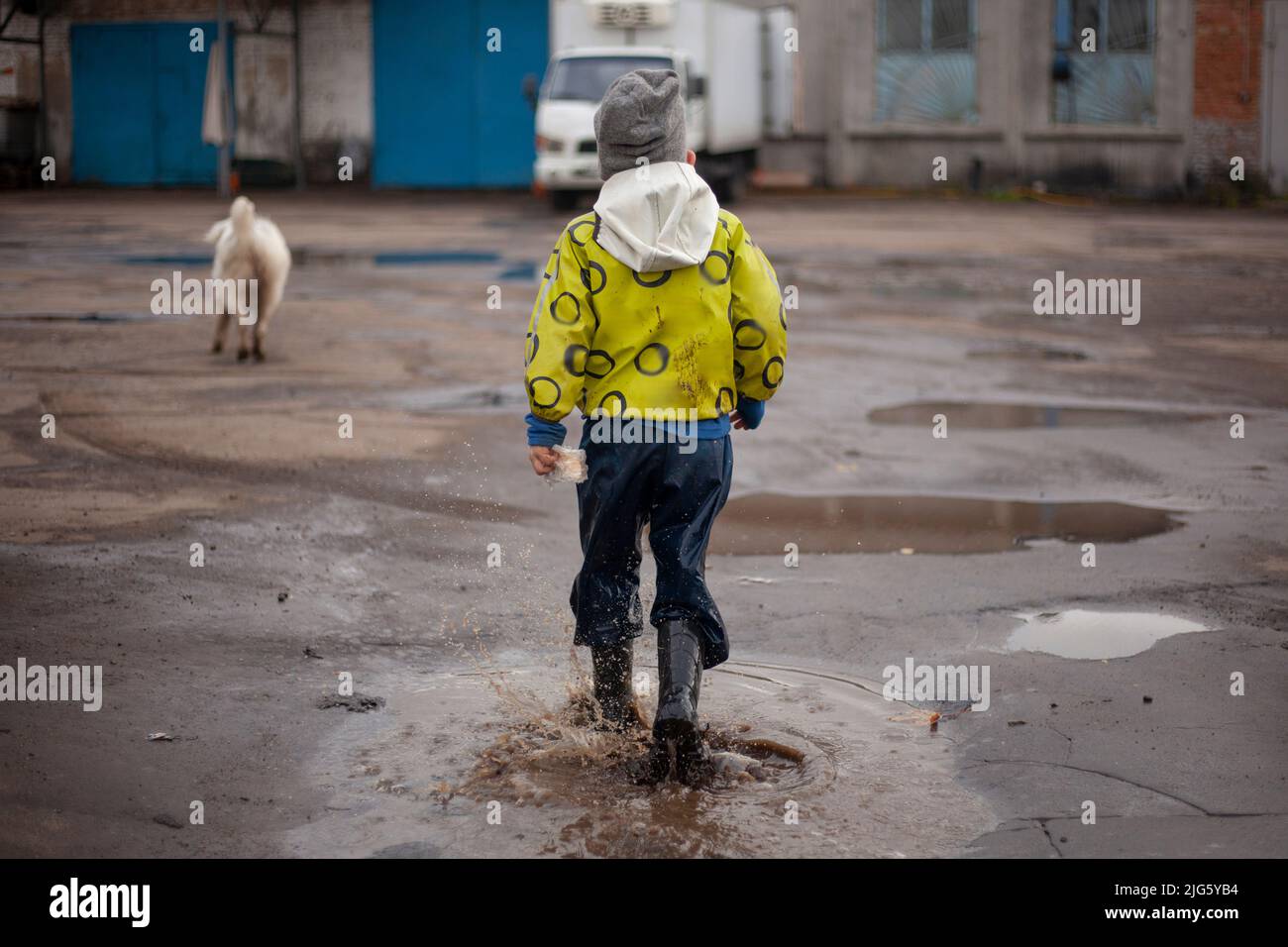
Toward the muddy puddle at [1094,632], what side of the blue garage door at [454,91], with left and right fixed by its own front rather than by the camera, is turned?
front

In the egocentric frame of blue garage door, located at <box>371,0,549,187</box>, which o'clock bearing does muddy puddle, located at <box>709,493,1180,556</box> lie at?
The muddy puddle is roughly at 12 o'clock from the blue garage door.

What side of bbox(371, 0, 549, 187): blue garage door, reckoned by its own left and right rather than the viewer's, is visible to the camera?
front

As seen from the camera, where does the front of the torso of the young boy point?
away from the camera

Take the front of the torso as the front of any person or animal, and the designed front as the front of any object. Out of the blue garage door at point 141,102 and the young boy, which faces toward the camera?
the blue garage door

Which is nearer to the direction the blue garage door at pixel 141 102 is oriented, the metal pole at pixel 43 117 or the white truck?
the white truck

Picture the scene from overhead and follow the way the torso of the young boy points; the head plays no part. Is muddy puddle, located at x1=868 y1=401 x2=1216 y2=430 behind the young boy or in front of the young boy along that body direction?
in front

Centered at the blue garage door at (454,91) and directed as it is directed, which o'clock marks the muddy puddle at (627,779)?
The muddy puddle is roughly at 12 o'clock from the blue garage door.

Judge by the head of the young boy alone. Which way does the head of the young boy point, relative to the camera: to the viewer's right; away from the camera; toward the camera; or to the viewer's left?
away from the camera

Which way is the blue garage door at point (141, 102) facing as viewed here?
toward the camera

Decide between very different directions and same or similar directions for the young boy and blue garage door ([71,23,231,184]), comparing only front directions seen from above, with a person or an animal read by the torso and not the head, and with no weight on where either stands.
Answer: very different directions

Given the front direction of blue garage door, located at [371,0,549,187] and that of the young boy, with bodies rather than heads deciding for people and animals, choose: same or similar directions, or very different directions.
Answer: very different directions

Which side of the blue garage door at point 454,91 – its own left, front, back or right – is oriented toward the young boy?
front

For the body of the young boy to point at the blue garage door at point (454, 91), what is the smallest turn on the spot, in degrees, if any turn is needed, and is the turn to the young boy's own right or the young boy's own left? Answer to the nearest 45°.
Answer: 0° — they already face it

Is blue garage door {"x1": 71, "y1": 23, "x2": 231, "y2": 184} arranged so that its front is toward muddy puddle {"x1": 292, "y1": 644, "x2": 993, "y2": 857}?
yes

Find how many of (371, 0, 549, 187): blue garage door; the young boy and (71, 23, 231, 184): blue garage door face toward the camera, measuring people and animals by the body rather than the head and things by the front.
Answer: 2
